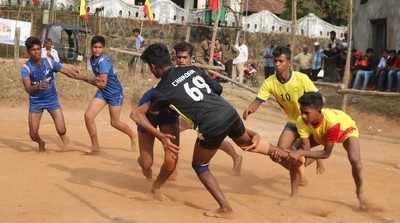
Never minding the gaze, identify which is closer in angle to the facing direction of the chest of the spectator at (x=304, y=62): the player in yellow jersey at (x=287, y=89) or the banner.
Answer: the player in yellow jersey

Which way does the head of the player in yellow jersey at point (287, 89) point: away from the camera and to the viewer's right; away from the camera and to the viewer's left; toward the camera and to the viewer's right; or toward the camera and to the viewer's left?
toward the camera and to the viewer's left

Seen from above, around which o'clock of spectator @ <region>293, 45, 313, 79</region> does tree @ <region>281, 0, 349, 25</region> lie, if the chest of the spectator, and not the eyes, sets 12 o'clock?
The tree is roughly at 6 o'clock from the spectator.

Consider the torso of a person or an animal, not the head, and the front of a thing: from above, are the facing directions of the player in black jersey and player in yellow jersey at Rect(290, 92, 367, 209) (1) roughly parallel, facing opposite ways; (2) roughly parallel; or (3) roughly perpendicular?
roughly perpendicular

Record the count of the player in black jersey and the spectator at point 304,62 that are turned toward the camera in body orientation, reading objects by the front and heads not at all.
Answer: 1

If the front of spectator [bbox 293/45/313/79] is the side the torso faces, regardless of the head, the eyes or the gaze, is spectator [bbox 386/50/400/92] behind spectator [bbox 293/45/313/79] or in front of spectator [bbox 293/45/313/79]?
in front

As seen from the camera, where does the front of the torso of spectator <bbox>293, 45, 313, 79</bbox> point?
toward the camera

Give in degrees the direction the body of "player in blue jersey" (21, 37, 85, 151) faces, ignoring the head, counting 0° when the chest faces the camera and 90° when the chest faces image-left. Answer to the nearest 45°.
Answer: approximately 0°

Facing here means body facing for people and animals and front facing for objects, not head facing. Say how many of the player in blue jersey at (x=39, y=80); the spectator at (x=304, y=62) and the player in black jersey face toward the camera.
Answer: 2

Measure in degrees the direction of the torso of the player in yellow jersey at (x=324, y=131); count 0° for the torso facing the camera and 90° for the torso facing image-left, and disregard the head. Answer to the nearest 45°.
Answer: approximately 45°
